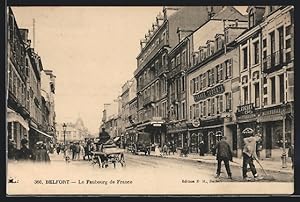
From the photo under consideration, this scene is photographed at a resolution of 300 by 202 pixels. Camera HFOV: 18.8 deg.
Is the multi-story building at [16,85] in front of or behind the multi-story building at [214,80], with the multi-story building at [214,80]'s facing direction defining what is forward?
in front

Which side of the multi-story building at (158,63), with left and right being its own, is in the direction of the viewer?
left

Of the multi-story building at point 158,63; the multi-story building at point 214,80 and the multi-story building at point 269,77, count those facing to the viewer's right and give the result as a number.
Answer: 0

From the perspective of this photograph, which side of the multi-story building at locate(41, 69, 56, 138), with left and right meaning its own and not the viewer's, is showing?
right

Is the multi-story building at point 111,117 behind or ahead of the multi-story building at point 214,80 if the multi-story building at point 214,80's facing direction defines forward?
ahead

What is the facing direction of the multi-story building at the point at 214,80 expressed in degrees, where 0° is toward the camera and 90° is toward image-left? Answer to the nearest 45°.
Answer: approximately 45°

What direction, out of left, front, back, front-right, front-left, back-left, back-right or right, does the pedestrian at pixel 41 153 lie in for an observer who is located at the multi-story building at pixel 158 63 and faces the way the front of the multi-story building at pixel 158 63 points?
front

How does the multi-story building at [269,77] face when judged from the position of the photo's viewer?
facing the viewer and to the left of the viewer
